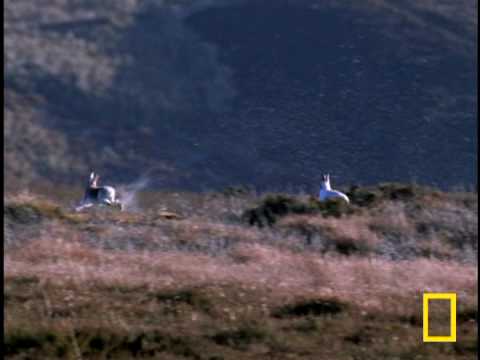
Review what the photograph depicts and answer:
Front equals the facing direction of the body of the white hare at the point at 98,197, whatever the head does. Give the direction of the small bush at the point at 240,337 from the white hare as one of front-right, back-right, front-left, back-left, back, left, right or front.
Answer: left

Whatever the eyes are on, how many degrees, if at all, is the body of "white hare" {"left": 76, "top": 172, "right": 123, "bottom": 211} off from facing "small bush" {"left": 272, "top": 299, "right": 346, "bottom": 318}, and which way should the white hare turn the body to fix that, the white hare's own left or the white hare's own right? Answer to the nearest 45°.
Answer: approximately 90° to the white hare's own left

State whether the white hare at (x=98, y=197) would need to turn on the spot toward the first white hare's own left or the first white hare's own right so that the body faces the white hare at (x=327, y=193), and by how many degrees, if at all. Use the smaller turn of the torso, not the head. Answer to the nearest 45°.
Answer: approximately 180°

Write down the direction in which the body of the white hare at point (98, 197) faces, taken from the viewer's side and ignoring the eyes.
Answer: to the viewer's left
